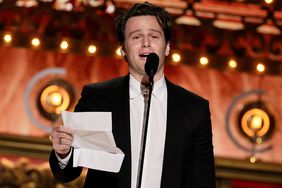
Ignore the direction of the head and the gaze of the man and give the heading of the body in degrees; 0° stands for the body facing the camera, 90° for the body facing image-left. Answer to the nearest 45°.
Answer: approximately 0°

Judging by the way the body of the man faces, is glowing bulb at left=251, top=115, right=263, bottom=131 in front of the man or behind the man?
behind

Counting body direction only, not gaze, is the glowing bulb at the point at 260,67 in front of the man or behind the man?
behind

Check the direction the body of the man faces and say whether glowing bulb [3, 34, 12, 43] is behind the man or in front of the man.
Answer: behind

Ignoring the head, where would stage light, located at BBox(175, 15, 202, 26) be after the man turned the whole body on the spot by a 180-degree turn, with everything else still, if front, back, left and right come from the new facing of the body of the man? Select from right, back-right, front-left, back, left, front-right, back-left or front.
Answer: front

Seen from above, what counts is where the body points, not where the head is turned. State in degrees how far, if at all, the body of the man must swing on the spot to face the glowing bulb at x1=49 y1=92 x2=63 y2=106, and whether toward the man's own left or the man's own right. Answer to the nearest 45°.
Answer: approximately 180°

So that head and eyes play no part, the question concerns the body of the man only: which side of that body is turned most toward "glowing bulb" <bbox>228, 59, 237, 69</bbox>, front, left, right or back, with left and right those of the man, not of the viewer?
back
